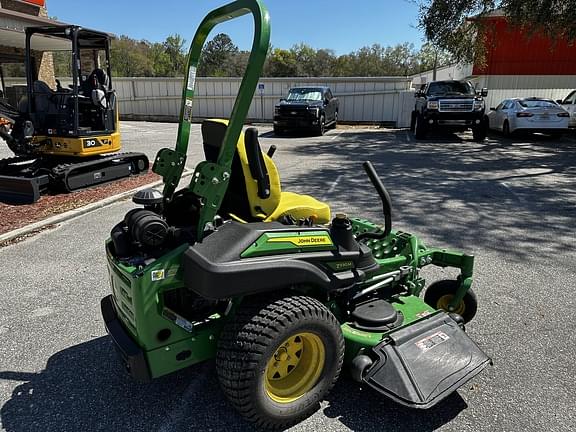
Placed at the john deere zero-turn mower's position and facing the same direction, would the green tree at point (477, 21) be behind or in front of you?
in front

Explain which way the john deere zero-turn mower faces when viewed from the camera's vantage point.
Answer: facing away from the viewer and to the right of the viewer
